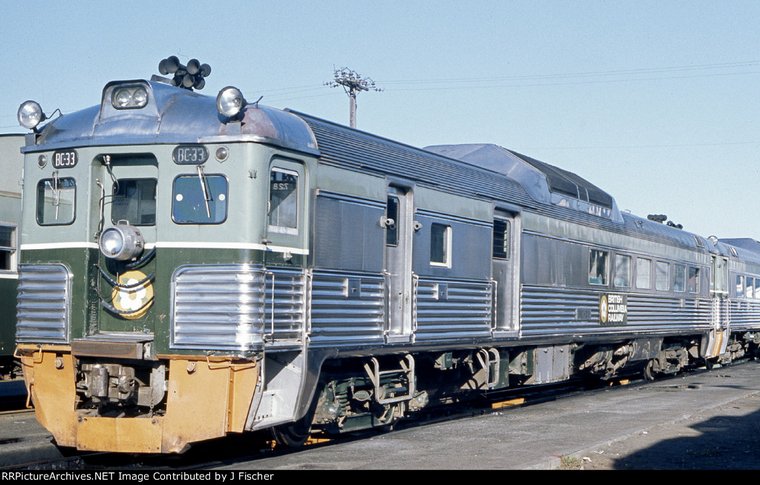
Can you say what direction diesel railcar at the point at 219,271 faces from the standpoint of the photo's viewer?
facing the viewer and to the left of the viewer
